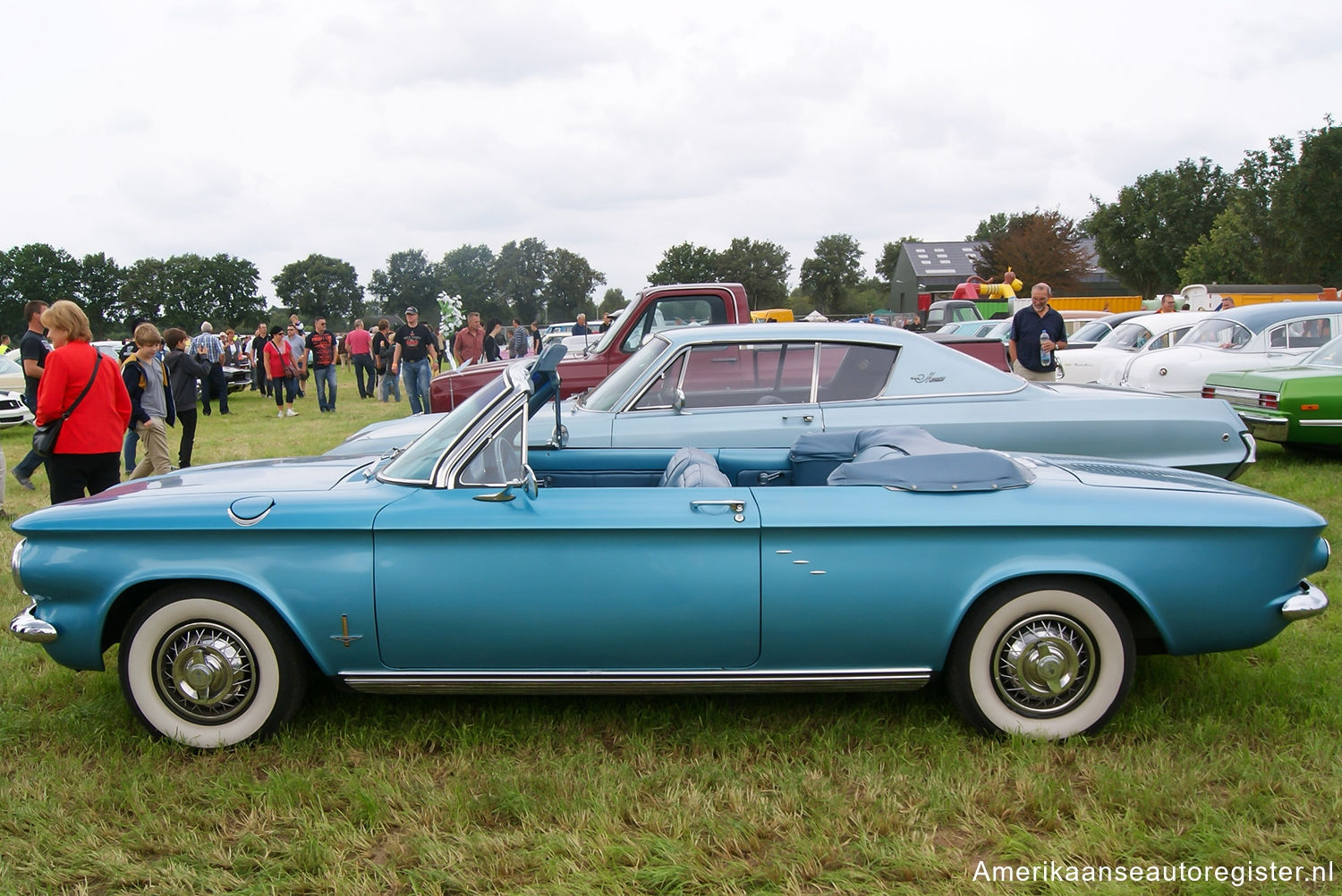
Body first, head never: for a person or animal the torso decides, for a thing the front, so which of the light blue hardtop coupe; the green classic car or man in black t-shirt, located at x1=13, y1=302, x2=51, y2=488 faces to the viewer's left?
the light blue hardtop coupe

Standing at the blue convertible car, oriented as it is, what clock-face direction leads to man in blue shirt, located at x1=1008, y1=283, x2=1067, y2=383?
The man in blue shirt is roughly at 4 o'clock from the blue convertible car.

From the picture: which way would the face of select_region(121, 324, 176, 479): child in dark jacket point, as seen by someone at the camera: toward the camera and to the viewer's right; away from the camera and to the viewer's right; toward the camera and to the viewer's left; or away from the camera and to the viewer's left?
toward the camera and to the viewer's right

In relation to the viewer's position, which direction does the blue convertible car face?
facing to the left of the viewer

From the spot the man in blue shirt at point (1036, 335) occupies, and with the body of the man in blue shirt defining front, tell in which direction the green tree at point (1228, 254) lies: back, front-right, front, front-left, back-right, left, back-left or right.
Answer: back

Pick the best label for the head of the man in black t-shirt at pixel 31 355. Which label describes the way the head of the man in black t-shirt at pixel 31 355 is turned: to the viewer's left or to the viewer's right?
to the viewer's right

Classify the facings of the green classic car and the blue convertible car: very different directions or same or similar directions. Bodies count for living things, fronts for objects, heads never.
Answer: very different directions

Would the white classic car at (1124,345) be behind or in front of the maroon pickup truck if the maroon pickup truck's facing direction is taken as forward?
behind

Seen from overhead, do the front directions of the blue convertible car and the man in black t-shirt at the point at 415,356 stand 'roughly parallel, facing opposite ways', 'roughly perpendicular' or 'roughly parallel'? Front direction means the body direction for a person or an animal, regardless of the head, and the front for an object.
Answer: roughly perpendicular

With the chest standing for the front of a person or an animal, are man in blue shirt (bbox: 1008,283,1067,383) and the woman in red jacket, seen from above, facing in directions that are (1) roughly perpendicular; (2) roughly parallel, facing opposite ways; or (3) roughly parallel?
roughly perpendicular

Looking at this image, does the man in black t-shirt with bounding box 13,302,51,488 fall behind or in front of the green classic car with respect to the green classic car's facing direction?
behind

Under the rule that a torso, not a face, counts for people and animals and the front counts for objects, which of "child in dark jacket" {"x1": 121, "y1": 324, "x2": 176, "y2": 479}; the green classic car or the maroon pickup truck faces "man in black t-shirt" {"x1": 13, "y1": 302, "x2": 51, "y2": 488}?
the maroon pickup truck
